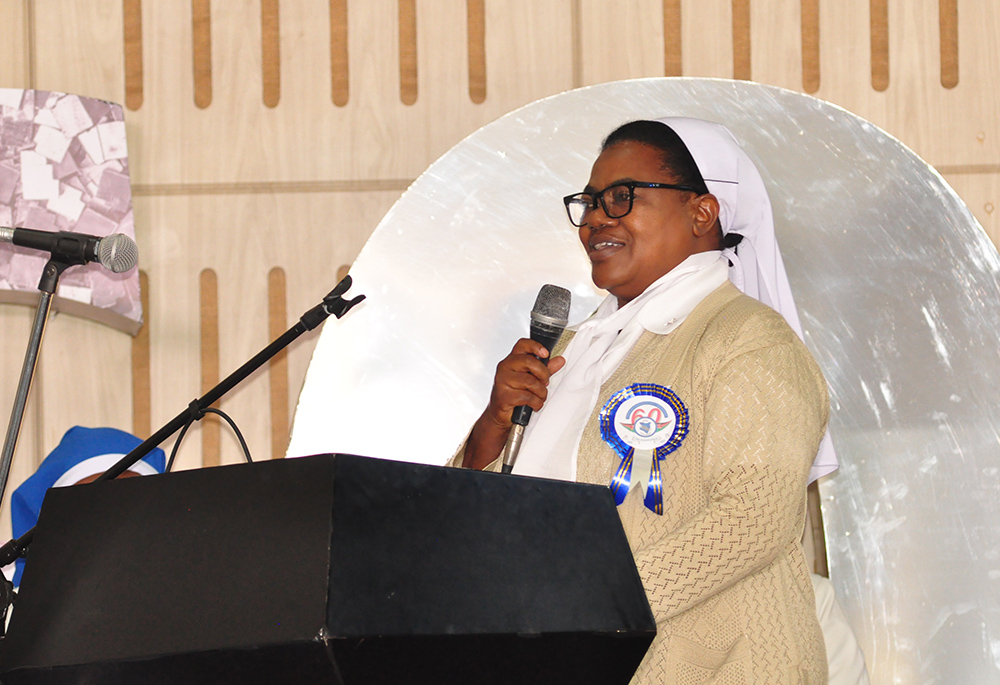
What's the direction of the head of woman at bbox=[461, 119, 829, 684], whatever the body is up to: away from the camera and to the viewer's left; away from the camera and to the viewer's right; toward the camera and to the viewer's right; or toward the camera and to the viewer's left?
toward the camera and to the viewer's left

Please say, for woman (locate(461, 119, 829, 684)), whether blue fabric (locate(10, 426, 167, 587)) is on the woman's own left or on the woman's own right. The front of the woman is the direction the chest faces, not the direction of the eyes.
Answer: on the woman's own right

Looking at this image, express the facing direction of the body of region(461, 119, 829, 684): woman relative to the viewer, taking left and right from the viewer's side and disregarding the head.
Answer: facing the viewer and to the left of the viewer

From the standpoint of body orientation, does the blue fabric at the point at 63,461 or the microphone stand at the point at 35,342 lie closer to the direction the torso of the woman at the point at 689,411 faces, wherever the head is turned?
the microphone stand

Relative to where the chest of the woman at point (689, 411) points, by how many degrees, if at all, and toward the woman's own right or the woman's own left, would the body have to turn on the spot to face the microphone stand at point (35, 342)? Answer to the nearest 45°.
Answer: approximately 45° to the woman's own right
